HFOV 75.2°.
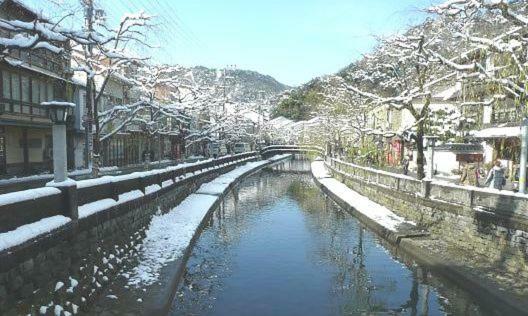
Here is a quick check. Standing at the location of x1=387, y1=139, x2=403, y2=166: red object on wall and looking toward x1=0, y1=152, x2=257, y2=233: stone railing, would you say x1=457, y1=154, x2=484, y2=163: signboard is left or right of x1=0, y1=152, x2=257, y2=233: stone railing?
left

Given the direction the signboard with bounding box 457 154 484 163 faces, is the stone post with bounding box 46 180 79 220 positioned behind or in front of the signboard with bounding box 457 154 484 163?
in front

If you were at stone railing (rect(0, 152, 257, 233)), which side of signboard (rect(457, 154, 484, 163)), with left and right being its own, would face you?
front

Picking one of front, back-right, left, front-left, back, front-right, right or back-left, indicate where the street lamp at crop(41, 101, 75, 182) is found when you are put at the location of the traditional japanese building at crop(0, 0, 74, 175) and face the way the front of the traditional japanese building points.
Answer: front-right

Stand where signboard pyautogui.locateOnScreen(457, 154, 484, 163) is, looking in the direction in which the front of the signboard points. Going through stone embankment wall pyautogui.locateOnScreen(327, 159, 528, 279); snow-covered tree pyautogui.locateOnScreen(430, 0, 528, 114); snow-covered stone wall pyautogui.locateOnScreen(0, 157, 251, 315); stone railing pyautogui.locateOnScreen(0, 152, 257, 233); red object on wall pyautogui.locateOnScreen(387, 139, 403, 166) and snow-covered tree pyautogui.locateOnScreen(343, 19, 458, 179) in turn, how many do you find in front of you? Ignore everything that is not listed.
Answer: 5

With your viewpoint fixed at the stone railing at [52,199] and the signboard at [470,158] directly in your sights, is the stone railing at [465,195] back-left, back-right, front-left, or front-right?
front-right

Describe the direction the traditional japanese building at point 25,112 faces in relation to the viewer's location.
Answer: facing the viewer and to the right of the viewer

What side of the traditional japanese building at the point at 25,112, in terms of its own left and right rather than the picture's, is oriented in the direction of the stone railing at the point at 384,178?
front

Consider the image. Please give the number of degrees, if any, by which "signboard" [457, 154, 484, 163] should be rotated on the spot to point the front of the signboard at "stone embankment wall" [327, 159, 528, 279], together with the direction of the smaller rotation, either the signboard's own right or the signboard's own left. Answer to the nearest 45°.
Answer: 0° — it already faces it

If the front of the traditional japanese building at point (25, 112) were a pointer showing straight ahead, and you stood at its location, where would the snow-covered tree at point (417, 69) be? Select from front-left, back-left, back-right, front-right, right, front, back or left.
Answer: front

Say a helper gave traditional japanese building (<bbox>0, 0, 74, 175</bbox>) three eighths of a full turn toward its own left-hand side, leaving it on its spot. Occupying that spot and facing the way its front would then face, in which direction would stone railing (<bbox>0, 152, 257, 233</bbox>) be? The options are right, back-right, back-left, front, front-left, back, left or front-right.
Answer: back

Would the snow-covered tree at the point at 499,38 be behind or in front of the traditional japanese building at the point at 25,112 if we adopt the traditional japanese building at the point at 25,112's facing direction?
in front
